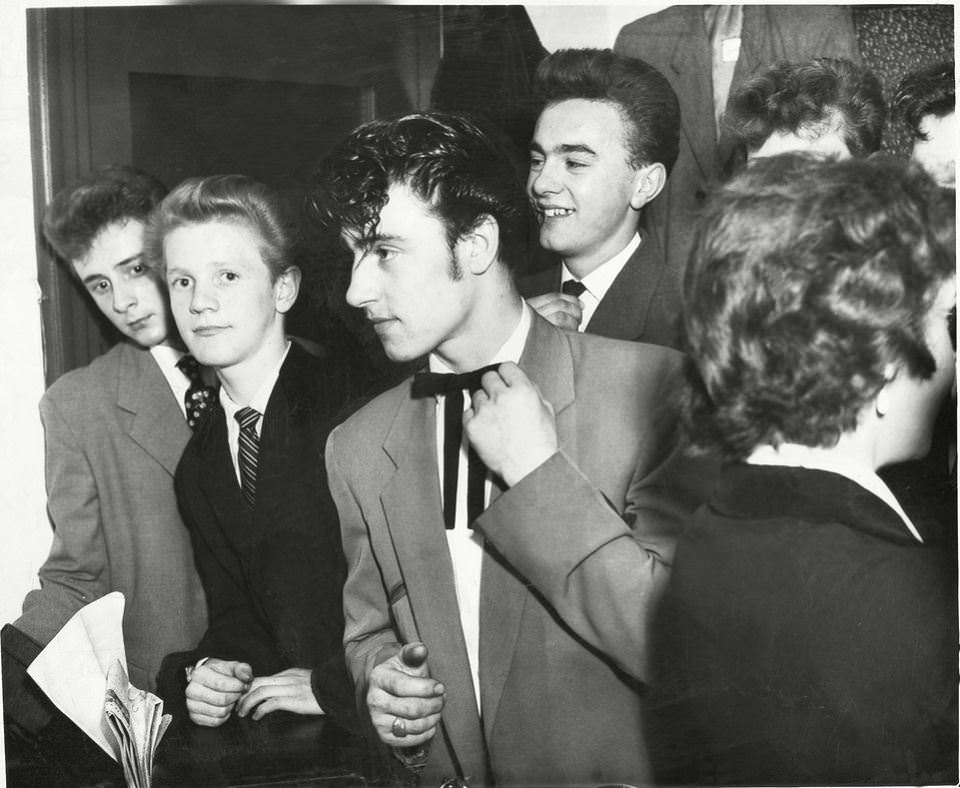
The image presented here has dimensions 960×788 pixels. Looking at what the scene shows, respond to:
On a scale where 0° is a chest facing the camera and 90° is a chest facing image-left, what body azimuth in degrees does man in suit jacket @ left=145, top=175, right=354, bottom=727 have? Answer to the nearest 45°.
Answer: approximately 45°

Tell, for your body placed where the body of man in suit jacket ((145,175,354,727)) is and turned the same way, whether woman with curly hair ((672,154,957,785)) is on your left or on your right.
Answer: on your left

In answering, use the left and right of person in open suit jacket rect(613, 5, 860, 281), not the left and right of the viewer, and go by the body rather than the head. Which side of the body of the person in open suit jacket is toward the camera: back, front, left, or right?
front

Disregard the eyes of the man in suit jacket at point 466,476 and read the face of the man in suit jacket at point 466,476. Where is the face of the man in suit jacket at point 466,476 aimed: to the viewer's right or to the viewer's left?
to the viewer's left

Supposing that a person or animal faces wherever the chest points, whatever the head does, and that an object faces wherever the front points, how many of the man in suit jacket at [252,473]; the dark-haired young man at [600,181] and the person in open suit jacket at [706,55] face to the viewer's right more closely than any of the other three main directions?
0

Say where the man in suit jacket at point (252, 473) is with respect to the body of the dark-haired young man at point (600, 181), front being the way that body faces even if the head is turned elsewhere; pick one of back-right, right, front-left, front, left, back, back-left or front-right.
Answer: front-right

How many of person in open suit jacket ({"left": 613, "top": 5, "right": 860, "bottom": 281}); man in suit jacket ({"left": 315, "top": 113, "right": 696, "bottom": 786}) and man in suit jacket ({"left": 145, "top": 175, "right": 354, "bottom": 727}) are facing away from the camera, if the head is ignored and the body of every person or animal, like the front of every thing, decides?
0

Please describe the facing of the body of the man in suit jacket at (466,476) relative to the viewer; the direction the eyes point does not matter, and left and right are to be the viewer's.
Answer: facing the viewer and to the left of the viewer

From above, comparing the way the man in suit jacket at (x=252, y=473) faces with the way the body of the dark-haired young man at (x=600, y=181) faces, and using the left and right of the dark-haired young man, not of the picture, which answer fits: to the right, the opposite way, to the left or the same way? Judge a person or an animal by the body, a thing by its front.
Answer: the same way

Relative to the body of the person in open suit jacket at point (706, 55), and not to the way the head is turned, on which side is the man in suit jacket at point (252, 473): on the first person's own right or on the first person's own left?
on the first person's own right

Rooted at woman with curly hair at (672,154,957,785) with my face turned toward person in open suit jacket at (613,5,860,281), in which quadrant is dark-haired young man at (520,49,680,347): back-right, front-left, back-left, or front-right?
front-left
